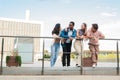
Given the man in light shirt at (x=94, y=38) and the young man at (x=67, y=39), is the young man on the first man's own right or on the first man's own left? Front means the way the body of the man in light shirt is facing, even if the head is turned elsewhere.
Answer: on the first man's own right

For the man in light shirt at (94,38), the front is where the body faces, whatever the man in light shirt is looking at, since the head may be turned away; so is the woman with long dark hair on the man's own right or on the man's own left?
on the man's own right

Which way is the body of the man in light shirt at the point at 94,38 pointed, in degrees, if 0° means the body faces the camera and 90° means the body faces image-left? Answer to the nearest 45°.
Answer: approximately 0°
